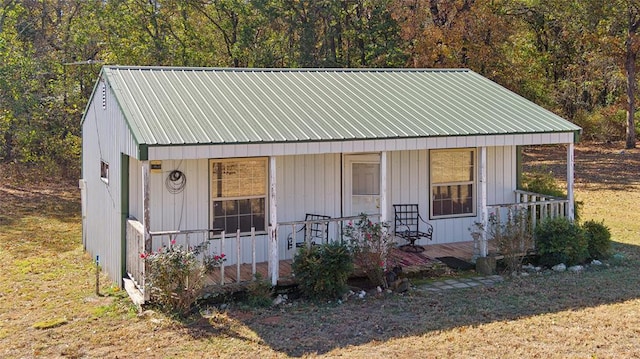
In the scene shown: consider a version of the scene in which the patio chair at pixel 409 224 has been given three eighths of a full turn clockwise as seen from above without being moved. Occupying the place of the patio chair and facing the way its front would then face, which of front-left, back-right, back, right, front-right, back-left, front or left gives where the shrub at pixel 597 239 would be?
back

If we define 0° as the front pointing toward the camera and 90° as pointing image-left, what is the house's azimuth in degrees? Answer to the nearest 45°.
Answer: approximately 315°

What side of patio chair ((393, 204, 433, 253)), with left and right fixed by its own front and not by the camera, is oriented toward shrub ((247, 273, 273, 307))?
right

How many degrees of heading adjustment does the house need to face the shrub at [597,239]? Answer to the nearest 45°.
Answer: approximately 45° to its left

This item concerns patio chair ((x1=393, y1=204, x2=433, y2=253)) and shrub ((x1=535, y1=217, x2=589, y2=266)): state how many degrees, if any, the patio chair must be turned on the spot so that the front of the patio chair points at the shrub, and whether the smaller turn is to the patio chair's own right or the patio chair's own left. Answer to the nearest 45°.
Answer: approximately 45° to the patio chair's own left

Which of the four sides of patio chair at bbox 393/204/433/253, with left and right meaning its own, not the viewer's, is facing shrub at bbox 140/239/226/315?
right

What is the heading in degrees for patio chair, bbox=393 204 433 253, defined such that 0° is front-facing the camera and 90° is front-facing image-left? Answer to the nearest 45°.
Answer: approximately 315°

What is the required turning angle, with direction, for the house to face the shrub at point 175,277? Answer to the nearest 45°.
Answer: approximately 90° to its right

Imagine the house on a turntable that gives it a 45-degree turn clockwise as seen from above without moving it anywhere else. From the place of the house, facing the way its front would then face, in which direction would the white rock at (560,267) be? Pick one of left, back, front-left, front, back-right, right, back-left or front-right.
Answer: left

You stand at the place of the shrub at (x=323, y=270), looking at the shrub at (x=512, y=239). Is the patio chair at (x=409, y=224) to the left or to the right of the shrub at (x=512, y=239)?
left
